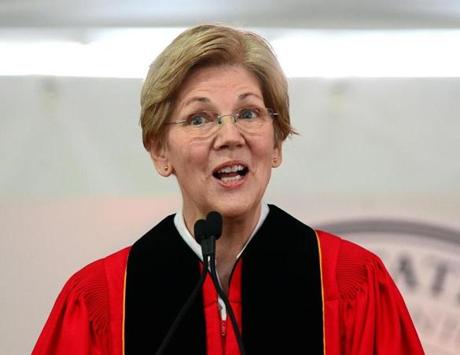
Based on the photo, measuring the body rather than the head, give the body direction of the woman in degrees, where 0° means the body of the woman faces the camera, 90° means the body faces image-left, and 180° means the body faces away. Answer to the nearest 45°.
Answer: approximately 0°
